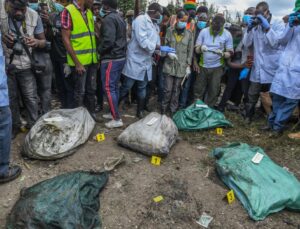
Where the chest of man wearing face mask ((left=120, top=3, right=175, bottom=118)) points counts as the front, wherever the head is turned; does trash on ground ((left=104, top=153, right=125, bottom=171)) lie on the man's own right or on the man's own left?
on the man's own right

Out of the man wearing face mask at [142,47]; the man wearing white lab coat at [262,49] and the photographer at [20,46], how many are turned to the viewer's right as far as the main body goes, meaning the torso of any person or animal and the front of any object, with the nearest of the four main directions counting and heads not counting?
1

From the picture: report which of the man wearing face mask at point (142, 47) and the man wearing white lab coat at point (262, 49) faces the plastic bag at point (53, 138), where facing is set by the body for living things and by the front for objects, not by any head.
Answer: the man wearing white lab coat at point (262, 49)

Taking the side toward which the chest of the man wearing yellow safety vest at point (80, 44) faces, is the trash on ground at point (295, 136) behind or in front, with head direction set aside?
in front

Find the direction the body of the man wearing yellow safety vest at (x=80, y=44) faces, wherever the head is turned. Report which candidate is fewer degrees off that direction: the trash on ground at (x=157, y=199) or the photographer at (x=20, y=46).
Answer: the trash on ground

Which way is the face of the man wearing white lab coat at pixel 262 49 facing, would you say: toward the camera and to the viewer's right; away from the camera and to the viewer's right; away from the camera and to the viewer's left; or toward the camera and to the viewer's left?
toward the camera and to the viewer's left

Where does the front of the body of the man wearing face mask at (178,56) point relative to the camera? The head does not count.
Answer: toward the camera

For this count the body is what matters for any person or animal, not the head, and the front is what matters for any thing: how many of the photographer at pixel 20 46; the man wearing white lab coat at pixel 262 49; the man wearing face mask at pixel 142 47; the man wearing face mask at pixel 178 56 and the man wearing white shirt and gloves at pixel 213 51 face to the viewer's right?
1
